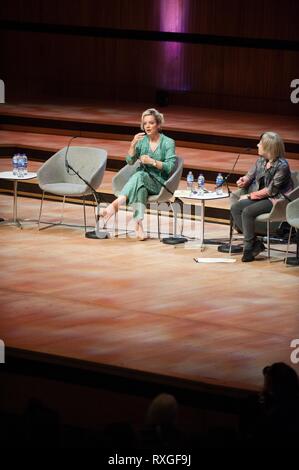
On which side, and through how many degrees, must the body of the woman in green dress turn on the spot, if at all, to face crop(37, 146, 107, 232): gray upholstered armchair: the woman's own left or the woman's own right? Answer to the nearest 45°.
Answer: approximately 90° to the woman's own right

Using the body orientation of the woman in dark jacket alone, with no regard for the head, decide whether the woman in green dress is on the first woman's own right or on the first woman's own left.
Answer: on the first woman's own right

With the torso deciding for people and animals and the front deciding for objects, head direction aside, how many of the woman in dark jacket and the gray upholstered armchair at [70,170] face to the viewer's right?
0

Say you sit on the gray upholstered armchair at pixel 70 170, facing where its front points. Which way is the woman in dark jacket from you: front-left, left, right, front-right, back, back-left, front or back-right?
left

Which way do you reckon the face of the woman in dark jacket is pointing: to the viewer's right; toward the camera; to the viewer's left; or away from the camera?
to the viewer's left

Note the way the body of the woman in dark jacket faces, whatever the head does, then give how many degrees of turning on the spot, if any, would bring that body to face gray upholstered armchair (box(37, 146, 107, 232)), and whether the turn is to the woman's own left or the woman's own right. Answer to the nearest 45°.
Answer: approximately 90° to the woman's own right

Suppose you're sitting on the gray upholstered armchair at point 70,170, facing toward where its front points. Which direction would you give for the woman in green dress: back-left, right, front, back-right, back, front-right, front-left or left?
left

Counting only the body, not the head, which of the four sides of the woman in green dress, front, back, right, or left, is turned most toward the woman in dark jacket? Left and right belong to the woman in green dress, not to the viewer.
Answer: left

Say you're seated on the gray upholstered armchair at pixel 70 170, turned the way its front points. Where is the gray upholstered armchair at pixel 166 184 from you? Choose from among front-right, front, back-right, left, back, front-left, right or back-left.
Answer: left
